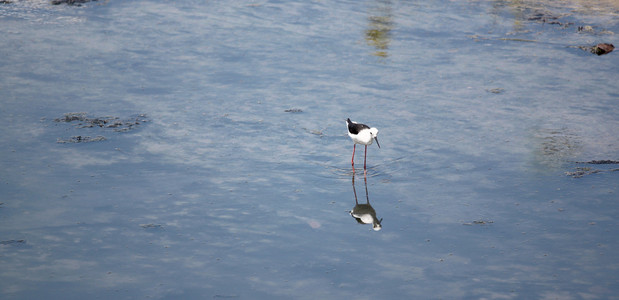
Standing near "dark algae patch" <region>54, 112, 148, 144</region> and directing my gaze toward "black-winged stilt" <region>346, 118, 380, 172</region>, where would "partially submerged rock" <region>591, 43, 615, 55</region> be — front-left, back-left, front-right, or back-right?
front-left

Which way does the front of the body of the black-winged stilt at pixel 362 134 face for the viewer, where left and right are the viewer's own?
facing the viewer and to the right of the viewer

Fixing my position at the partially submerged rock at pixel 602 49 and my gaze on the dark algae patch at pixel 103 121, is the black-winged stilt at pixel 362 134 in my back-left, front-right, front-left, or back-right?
front-left

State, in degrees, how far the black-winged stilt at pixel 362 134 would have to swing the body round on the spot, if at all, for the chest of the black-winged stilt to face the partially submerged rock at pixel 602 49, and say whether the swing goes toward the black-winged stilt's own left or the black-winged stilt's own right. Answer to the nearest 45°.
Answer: approximately 90° to the black-winged stilt's own left

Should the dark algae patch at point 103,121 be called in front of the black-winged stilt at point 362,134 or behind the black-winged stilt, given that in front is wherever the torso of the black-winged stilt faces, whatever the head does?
behind

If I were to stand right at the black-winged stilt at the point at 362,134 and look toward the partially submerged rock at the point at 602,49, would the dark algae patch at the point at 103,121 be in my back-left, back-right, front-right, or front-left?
back-left
